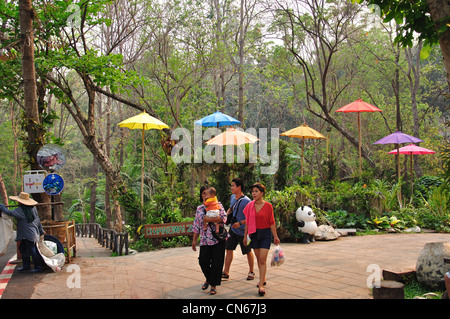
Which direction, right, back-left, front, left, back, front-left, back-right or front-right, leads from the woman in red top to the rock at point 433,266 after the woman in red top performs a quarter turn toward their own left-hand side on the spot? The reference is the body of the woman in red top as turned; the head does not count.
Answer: front

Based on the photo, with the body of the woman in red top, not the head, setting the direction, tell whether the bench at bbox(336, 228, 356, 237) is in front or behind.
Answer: behind

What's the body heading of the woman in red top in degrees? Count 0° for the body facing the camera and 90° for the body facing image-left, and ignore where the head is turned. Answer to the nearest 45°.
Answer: approximately 0°

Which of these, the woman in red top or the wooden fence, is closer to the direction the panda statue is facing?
the woman in red top

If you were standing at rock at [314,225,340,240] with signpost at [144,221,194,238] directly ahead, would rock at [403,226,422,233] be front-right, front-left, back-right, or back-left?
back-right

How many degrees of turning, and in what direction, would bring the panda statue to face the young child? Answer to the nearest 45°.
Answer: approximately 45° to its right

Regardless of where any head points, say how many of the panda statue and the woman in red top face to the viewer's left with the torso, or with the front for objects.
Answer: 0

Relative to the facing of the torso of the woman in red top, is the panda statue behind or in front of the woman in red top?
behind

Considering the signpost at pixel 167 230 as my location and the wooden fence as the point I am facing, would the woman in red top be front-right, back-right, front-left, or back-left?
back-left
